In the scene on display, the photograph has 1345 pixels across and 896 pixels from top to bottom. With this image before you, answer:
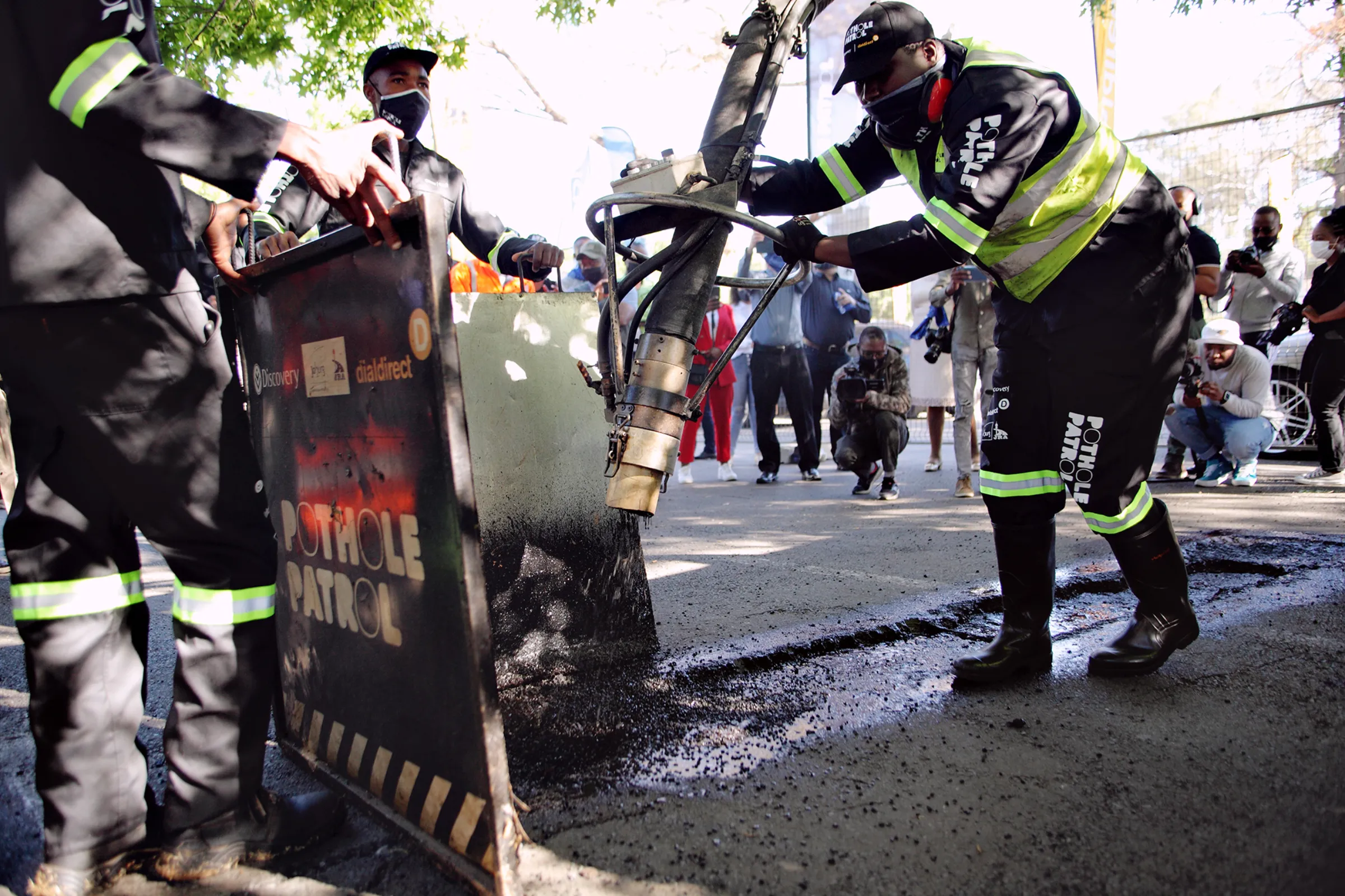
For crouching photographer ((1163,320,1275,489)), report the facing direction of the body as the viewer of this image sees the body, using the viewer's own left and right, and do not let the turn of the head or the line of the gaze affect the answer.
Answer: facing the viewer and to the left of the viewer

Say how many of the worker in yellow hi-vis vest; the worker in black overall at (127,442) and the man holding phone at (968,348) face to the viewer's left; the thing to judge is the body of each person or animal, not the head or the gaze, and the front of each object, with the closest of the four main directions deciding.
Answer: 1

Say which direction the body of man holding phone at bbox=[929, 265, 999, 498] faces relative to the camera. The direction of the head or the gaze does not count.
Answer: toward the camera

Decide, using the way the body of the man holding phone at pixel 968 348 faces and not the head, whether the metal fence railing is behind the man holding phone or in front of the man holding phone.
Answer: behind

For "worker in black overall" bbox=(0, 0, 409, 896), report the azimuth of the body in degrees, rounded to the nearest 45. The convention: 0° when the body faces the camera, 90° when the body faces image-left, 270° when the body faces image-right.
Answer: approximately 225°

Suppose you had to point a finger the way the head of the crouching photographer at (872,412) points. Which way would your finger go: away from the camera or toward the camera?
toward the camera

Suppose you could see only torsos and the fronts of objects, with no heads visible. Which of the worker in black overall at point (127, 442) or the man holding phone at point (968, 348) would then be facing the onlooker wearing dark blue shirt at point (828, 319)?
the worker in black overall

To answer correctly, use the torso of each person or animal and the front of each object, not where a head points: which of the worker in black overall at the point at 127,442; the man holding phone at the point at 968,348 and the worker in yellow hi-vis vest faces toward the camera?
the man holding phone

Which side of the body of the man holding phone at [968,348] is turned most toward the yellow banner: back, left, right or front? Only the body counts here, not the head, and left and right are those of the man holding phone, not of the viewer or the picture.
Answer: back

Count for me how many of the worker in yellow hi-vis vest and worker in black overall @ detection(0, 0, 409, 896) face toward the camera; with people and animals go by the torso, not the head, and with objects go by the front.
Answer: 0

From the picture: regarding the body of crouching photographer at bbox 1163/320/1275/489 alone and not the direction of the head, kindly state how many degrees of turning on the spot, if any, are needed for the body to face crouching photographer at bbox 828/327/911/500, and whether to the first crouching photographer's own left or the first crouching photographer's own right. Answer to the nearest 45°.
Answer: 0° — they already face them

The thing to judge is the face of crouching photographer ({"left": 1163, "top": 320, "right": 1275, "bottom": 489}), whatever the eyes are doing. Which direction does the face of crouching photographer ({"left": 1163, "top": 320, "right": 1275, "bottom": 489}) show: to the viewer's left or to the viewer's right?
to the viewer's left

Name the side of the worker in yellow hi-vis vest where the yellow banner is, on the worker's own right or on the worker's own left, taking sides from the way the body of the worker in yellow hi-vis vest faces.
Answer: on the worker's own right

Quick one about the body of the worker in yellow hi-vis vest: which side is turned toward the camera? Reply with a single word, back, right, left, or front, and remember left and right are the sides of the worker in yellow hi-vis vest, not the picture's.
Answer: left

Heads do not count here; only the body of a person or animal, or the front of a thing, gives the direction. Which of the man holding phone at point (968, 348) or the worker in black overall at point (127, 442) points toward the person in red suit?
the worker in black overall
